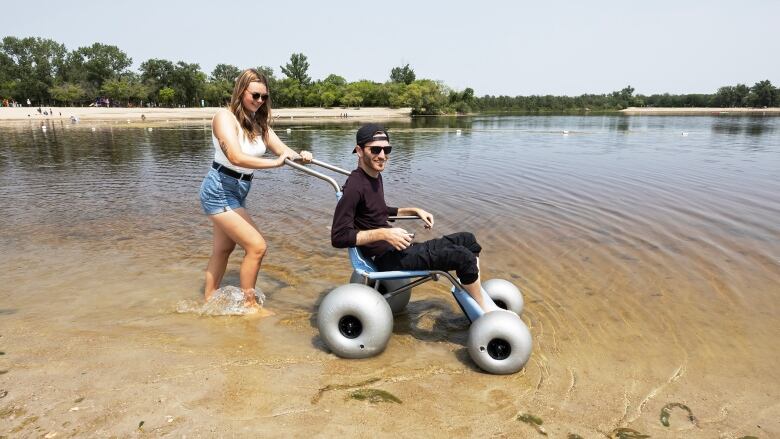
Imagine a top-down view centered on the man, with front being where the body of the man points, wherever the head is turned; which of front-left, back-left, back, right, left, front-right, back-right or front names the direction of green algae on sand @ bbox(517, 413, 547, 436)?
front-right

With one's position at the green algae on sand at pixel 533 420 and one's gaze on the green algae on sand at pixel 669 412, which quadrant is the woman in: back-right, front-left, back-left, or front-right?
back-left

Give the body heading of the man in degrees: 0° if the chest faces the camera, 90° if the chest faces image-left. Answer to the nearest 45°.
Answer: approximately 270°

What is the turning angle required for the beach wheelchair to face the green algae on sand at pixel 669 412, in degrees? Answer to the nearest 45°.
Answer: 0° — it already faces it

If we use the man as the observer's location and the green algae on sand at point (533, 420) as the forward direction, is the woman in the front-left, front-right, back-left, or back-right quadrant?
back-right

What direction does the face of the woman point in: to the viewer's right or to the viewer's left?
to the viewer's right

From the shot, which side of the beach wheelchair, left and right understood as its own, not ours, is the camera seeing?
right
